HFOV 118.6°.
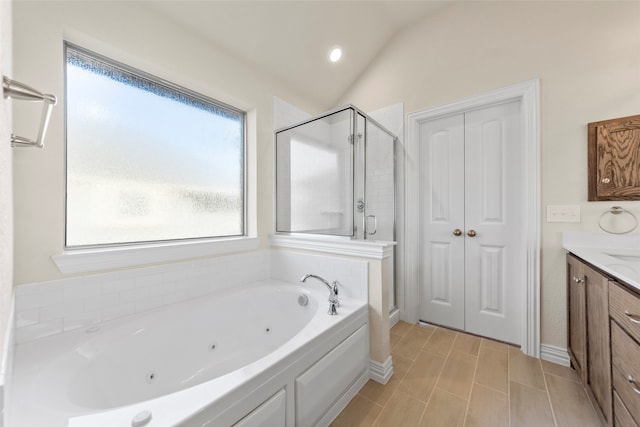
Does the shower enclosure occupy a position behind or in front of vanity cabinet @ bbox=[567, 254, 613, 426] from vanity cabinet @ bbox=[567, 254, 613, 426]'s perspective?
in front

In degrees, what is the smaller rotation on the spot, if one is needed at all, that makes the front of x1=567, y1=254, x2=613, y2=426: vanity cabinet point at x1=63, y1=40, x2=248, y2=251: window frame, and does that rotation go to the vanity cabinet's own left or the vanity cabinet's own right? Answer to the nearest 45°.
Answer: approximately 45° to the vanity cabinet's own left

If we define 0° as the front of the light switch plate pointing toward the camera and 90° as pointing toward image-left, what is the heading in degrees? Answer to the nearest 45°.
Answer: approximately 0°

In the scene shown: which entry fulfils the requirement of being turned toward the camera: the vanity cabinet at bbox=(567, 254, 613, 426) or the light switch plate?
the light switch plate

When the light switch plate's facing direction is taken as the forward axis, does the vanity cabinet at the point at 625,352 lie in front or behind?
in front

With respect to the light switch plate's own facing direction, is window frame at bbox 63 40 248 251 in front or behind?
in front

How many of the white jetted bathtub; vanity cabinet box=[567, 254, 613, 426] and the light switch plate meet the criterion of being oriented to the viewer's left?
1

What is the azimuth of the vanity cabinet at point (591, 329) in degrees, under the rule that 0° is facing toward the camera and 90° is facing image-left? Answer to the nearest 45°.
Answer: approximately 90°

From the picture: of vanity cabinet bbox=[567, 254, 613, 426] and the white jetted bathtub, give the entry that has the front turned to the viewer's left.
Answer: the vanity cabinet

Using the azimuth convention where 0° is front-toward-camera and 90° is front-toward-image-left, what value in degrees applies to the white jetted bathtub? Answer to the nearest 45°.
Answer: approximately 315°

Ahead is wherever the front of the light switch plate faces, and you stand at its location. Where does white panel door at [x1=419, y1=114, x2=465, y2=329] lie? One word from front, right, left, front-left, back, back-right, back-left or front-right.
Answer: right
